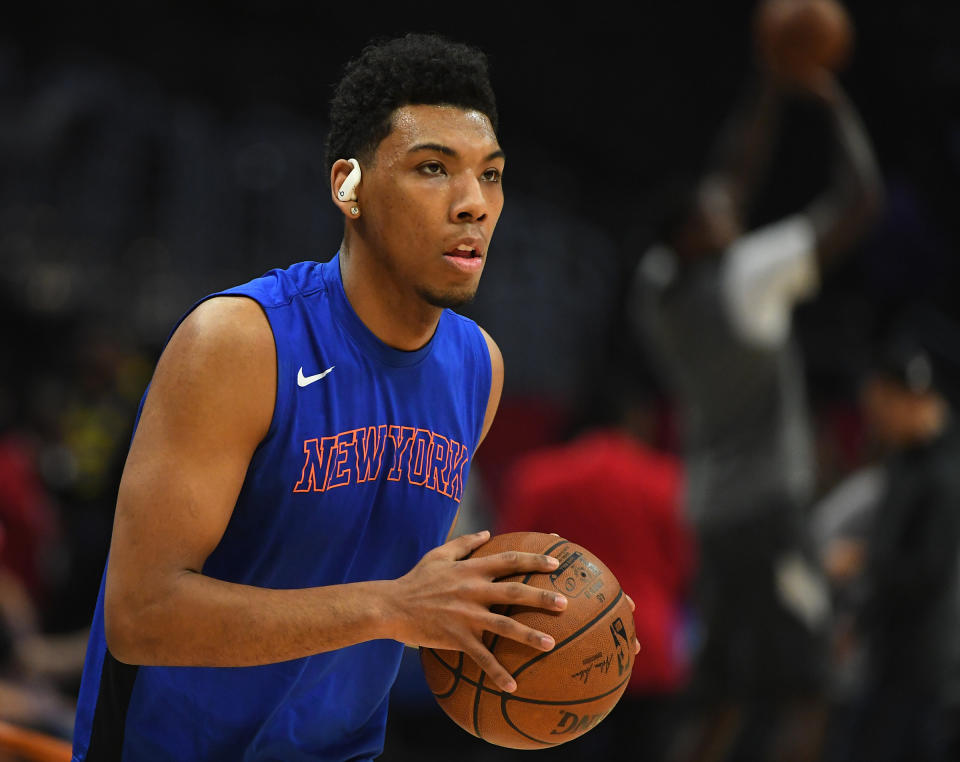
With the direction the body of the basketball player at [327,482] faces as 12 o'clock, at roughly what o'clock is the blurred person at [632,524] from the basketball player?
The blurred person is roughly at 8 o'clock from the basketball player.

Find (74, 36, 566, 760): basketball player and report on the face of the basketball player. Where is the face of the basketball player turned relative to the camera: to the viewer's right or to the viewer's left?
to the viewer's right

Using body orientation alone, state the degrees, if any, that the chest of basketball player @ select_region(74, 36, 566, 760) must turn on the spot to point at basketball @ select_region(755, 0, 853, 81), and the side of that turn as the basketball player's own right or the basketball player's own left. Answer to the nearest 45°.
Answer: approximately 90° to the basketball player's own left

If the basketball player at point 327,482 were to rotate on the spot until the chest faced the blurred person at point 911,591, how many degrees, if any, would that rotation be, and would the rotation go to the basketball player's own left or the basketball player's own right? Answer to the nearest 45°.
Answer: approximately 90° to the basketball player's own left

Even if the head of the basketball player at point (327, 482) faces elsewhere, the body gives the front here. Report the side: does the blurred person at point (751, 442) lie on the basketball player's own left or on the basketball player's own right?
on the basketball player's own left

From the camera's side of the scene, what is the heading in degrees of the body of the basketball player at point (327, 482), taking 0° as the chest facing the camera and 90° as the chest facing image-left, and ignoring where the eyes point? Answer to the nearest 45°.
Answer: approximately 315°
